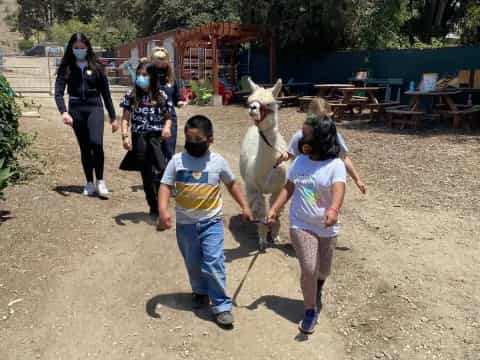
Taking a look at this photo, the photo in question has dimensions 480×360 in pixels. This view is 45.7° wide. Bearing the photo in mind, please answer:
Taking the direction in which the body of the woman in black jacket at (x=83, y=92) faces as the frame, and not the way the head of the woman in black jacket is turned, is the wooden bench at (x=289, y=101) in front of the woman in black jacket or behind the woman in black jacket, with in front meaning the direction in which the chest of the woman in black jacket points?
behind

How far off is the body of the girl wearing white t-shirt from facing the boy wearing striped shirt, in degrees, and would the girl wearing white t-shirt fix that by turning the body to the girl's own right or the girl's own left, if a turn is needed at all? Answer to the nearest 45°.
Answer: approximately 45° to the girl's own right

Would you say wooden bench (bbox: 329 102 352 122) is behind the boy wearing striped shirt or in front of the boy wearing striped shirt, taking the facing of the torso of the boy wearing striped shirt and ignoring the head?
behind

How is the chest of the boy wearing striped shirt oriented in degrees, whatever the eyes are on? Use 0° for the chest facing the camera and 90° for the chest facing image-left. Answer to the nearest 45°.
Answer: approximately 0°

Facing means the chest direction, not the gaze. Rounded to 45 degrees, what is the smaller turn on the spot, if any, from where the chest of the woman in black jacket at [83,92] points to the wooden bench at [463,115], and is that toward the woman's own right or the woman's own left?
approximately 135° to the woman's own left

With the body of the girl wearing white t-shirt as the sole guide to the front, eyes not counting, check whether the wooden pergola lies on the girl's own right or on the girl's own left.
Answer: on the girl's own right

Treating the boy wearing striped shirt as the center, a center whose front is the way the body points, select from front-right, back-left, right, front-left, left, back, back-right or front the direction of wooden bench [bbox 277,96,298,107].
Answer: back

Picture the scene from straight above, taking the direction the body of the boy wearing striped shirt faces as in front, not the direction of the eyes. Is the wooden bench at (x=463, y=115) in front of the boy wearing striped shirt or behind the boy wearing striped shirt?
behind

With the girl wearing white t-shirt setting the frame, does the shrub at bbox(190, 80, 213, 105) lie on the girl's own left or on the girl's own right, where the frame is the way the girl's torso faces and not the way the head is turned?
on the girl's own right

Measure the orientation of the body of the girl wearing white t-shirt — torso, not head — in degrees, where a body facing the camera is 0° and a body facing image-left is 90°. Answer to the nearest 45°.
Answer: approximately 45°

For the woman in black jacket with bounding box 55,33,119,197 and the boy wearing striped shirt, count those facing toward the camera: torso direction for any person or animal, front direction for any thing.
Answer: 2
